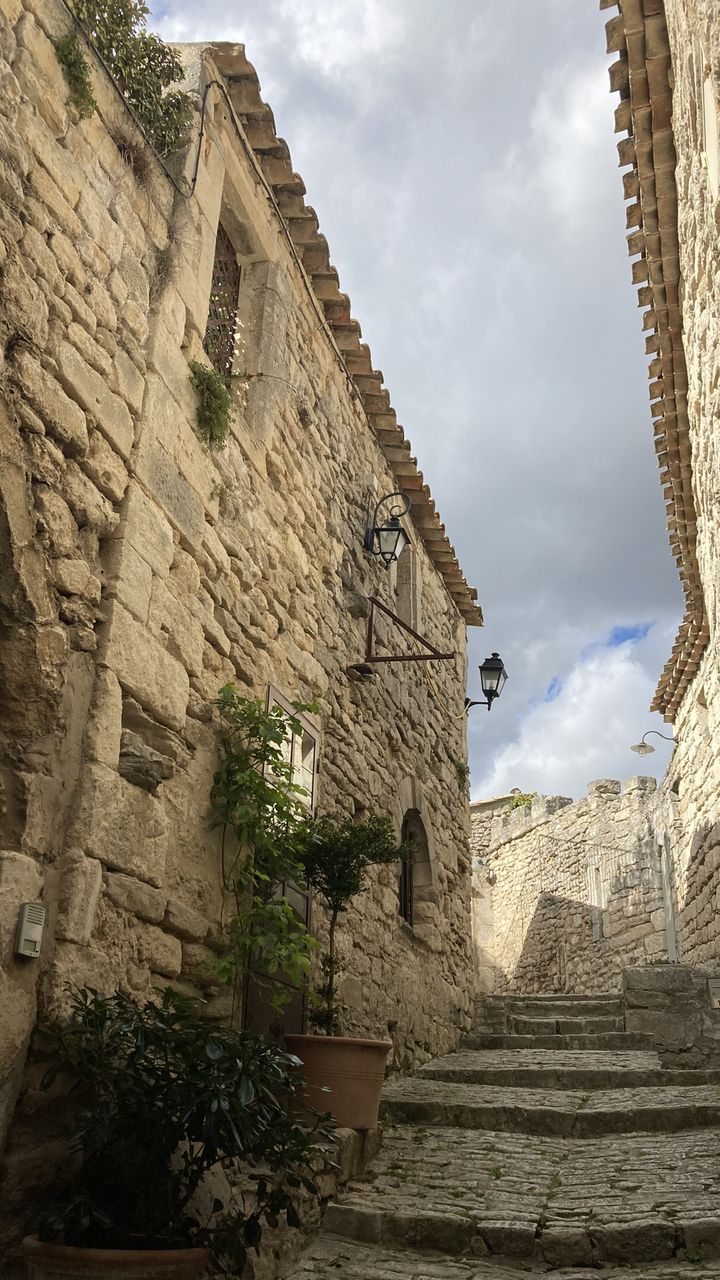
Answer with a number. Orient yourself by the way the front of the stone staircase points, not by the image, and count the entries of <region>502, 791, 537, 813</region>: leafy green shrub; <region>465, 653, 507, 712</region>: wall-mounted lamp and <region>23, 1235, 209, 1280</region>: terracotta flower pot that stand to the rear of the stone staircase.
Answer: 2

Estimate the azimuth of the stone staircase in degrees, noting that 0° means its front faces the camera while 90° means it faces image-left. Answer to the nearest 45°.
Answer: approximately 0°

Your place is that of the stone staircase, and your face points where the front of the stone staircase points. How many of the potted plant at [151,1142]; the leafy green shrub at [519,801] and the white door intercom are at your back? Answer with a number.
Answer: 1

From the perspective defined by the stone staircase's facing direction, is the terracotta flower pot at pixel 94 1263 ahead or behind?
ahead

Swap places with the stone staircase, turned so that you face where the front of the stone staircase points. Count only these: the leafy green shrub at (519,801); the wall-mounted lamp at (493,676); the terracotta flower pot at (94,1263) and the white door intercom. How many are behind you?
2

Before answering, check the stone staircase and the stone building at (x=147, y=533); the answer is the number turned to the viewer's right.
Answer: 1

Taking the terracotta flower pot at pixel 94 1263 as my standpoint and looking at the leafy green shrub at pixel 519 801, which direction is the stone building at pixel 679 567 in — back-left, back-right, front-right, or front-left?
front-right

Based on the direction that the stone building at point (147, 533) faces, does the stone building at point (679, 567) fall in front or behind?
in front

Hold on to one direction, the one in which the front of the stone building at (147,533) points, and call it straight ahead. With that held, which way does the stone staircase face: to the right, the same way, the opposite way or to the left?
to the right

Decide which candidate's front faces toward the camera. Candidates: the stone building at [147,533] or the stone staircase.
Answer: the stone staircase

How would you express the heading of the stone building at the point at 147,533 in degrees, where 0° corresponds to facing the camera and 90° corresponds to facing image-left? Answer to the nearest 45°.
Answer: approximately 270°

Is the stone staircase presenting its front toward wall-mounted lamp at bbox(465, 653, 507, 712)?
no
